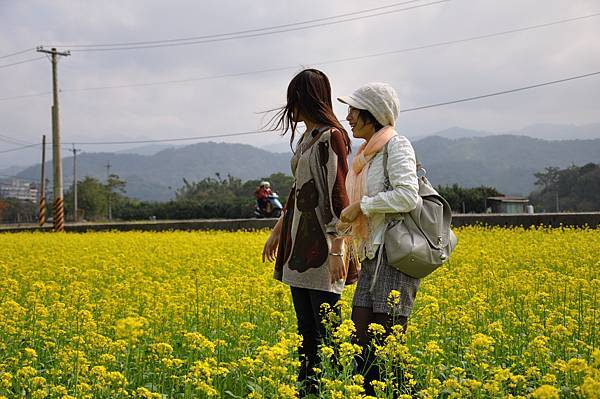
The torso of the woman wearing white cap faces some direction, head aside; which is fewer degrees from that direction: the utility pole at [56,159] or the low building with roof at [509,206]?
the utility pole

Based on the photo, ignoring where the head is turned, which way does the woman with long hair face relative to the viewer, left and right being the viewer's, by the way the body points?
facing the viewer and to the left of the viewer

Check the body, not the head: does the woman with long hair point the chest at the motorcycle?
no

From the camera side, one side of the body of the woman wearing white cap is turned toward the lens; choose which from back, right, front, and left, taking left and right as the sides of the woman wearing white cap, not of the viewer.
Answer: left

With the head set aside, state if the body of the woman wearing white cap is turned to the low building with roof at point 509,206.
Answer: no

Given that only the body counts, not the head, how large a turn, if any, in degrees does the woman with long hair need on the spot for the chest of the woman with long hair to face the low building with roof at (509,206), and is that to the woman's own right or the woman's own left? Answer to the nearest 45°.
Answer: approximately 135° to the woman's own right

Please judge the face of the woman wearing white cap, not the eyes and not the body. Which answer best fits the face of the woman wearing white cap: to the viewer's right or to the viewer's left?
to the viewer's left

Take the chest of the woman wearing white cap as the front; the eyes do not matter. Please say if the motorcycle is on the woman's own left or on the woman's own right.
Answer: on the woman's own right

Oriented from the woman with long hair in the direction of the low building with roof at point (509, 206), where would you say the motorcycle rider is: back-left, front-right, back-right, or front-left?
front-left

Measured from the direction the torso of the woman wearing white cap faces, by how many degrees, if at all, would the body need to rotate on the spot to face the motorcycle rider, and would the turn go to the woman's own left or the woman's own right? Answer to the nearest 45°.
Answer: approximately 90° to the woman's own right

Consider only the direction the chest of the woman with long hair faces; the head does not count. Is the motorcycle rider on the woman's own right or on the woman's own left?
on the woman's own right

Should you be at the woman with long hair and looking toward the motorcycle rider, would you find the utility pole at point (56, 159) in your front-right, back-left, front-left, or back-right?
front-left
